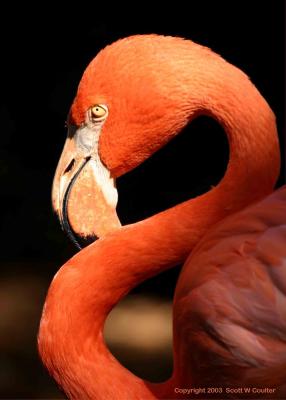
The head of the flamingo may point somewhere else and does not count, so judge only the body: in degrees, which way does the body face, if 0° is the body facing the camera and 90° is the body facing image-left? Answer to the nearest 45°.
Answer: approximately 90°
